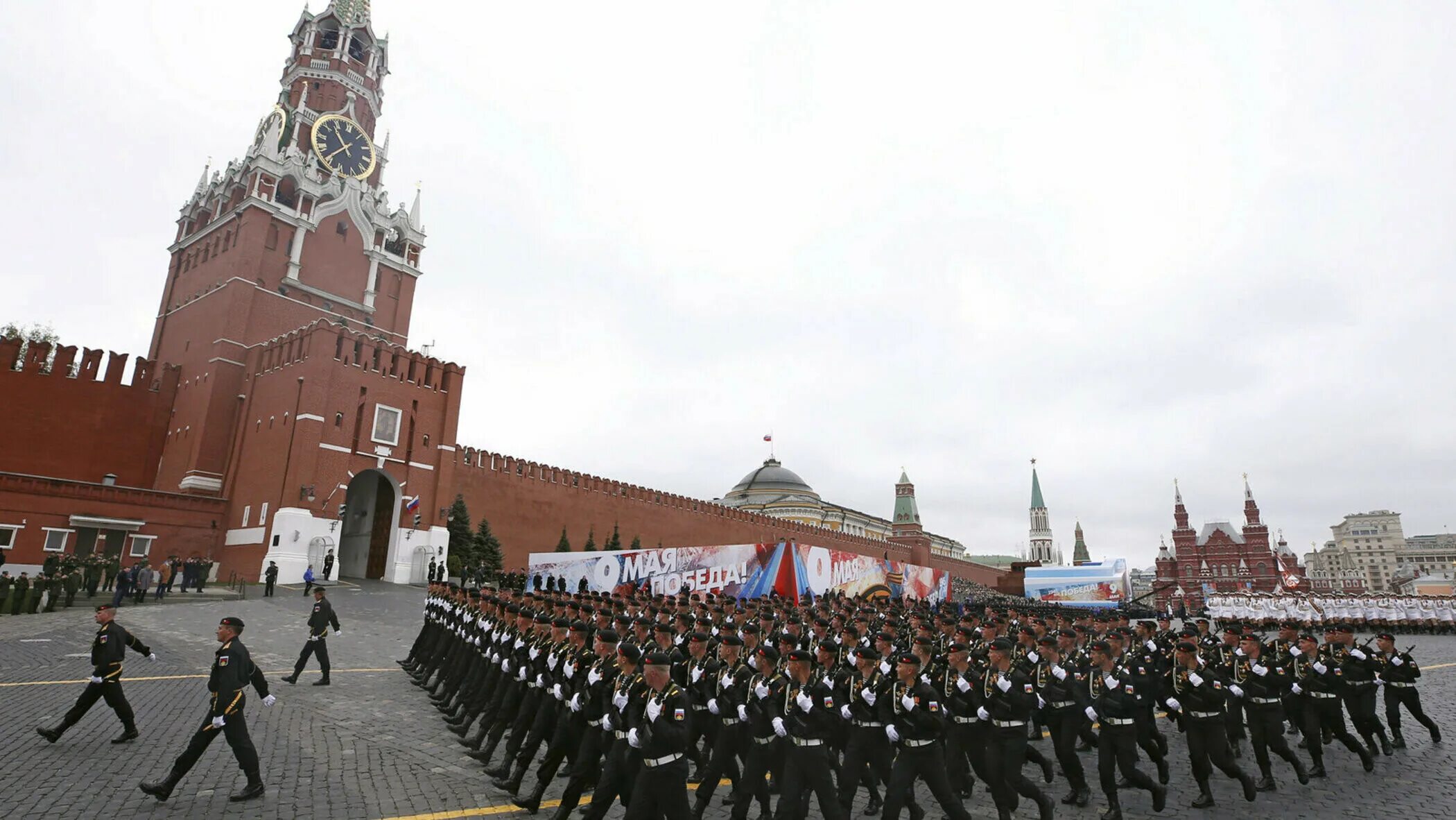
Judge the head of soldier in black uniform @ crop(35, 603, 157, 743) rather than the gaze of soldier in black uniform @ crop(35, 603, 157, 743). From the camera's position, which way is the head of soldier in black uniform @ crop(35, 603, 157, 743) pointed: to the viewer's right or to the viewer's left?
to the viewer's left

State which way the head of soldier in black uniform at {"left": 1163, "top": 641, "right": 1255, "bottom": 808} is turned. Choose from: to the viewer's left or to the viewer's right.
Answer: to the viewer's left

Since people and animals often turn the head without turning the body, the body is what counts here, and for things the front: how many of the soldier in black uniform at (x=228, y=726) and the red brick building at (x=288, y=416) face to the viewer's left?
1

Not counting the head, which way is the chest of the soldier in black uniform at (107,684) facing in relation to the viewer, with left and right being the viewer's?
facing to the left of the viewer

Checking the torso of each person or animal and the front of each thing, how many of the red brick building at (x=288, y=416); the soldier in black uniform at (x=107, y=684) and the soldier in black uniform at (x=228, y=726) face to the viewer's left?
2

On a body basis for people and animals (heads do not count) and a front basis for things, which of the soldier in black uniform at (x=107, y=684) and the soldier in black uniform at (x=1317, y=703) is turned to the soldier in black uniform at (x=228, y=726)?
the soldier in black uniform at (x=1317, y=703)

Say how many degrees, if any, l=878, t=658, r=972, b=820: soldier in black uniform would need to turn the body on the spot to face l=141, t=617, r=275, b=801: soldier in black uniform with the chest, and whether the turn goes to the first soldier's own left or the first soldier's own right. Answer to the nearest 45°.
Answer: approximately 45° to the first soldier's own right

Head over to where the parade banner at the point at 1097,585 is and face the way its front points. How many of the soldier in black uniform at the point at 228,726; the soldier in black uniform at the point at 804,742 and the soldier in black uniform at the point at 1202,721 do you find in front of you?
3

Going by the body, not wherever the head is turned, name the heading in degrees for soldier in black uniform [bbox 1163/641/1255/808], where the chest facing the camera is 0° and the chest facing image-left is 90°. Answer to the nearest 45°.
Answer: approximately 45°

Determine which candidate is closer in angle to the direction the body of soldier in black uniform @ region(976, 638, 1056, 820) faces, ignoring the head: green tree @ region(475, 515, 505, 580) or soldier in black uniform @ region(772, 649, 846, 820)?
the soldier in black uniform

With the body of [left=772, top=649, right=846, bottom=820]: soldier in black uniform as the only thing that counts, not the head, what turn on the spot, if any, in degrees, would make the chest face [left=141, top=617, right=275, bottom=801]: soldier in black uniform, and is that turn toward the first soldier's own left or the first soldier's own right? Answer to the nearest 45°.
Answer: approximately 45° to the first soldier's own right

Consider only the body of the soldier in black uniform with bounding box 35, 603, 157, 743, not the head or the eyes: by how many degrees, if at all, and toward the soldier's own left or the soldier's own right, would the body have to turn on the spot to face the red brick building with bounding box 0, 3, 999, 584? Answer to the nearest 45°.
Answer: approximately 90° to the soldier's own right

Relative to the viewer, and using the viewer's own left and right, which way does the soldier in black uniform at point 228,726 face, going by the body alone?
facing to the left of the viewer

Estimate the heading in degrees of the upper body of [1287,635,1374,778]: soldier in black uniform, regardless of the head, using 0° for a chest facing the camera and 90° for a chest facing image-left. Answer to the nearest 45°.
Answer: approximately 45°

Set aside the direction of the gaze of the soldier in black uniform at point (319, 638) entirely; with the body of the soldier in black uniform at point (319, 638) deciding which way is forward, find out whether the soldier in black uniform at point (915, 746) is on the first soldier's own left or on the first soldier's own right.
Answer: on the first soldier's own left
